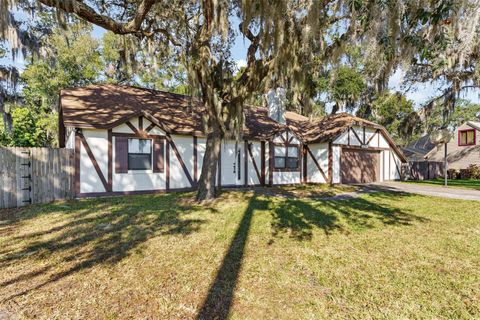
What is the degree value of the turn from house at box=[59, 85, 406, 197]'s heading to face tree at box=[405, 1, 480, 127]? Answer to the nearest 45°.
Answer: approximately 90° to its left

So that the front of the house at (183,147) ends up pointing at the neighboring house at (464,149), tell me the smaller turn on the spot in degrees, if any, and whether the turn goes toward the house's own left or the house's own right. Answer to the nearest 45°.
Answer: approximately 135° to the house's own left

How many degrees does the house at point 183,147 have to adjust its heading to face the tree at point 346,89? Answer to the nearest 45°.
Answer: approximately 135° to its left

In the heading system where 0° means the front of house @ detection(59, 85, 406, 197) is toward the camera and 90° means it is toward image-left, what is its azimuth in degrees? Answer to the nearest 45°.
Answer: approximately 0°

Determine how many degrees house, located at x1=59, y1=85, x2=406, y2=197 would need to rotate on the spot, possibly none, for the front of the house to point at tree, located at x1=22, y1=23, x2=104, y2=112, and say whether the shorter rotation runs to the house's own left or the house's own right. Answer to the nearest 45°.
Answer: approximately 135° to the house's own right

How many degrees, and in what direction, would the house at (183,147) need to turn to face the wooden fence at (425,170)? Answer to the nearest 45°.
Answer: approximately 135° to its left

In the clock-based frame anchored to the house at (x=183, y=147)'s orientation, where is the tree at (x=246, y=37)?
The tree is roughly at 11 o'clock from the house.

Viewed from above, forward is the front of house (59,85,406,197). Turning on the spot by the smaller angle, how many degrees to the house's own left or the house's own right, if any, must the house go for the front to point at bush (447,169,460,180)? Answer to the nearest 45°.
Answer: approximately 135° to the house's own left

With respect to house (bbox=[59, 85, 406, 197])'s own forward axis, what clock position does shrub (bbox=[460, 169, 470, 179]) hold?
The shrub is roughly at 8 o'clock from the house.

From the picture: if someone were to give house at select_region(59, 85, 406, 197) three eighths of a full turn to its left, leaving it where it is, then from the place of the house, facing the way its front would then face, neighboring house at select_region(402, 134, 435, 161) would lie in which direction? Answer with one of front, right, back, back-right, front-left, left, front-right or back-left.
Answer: front
